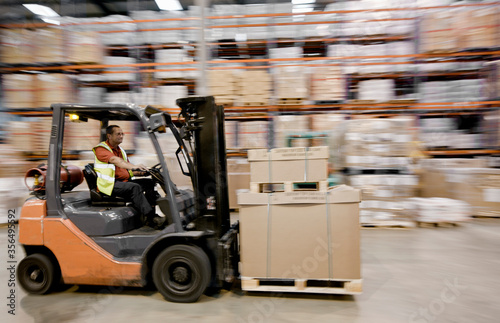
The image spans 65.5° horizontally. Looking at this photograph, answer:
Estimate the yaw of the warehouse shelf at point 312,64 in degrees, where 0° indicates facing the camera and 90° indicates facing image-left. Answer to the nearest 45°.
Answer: approximately 0°

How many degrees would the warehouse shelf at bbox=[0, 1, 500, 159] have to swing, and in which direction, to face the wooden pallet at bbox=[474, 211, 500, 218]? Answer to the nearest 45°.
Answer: approximately 90° to its left

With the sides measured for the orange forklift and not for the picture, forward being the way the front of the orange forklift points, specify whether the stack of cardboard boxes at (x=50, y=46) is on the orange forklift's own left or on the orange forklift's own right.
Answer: on the orange forklift's own left

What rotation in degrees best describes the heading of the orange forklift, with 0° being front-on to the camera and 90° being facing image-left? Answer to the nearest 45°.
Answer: approximately 270°

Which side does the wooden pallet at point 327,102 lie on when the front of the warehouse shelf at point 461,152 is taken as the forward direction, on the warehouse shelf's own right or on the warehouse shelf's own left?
on the warehouse shelf's own right

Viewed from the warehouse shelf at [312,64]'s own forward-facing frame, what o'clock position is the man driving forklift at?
The man driving forklift is roughly at 1 o'clock from the warehouse shelf.

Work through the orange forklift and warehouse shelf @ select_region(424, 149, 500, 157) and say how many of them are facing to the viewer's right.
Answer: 1

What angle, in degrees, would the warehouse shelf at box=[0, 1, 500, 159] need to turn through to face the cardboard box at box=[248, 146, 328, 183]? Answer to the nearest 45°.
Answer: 0° — it already faces it

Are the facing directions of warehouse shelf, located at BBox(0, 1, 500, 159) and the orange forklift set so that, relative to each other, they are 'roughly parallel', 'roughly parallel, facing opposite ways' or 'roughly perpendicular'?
roughly perpendicular

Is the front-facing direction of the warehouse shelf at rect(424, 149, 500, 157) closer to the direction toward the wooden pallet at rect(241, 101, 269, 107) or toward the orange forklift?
the orange forklift
